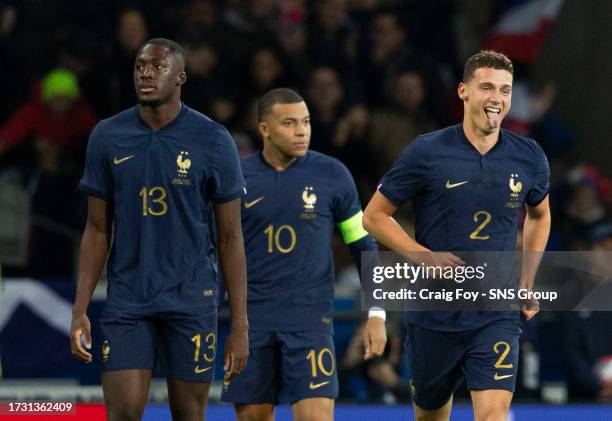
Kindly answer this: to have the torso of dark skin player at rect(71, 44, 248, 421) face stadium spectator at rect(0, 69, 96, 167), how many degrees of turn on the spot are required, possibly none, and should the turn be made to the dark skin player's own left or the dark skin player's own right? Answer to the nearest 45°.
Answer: approximately 180°

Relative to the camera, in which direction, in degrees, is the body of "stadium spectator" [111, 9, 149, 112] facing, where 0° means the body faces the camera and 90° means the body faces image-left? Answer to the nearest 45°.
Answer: approximately 0°

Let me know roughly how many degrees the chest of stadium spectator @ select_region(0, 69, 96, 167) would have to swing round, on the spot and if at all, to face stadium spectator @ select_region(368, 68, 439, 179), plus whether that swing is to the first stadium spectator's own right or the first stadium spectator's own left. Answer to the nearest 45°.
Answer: approximately 90° to the first stadium spectator's own left

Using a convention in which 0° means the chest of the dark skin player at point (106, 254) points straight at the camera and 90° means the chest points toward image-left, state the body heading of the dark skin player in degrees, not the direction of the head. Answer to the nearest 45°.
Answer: approximately 0°

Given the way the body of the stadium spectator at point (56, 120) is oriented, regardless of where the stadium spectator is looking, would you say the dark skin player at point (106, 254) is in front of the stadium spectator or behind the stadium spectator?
in front

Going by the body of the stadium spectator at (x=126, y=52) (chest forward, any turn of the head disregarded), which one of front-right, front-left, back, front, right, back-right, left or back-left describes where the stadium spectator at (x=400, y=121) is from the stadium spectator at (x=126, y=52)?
left

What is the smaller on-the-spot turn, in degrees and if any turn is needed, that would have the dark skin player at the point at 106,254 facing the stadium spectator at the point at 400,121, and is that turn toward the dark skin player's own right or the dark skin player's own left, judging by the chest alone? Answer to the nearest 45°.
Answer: approximately 135° to the dark skin player's own left
